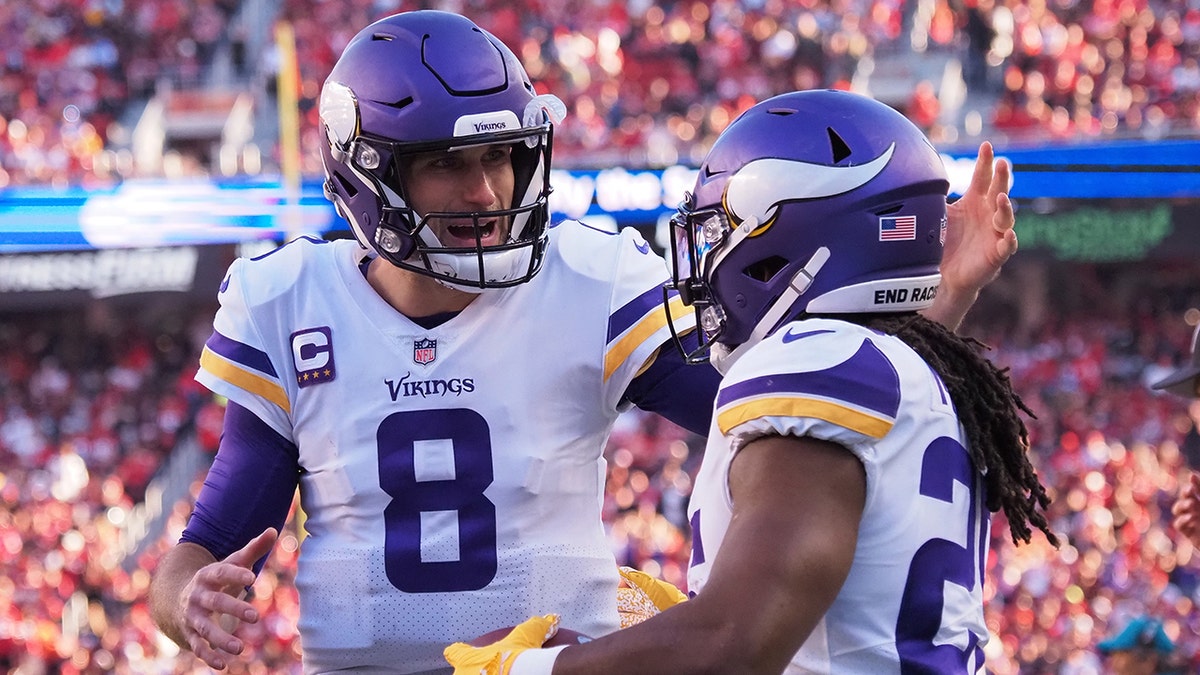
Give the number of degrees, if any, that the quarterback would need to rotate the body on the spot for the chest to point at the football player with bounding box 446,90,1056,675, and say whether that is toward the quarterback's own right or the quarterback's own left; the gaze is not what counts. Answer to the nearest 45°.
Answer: approximately 45° to the quarterback's own left

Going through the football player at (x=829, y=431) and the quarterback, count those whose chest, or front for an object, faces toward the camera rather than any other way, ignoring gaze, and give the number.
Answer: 1

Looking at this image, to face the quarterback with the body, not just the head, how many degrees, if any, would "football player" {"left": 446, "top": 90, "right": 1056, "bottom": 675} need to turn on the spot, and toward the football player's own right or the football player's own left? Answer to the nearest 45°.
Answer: approximately 45° to the football player's own right

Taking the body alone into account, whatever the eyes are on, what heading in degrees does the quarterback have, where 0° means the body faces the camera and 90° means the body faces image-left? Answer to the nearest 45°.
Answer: approximately 0°

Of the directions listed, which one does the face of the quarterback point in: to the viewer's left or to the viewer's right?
to the viewer's right

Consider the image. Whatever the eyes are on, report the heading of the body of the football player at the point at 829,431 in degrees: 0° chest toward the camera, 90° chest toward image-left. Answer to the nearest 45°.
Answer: approximately 90°
